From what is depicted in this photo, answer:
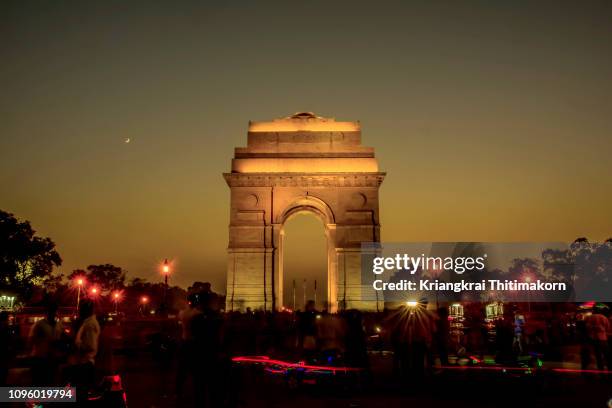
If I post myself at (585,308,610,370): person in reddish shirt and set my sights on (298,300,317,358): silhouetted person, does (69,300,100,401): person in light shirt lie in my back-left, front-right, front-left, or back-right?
front-left

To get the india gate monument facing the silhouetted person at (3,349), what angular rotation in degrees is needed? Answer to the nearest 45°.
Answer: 0° — it already faces them

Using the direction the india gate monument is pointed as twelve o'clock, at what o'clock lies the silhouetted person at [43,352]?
The silhouetted person is roughly at 12 o'clock from the india gate monument.

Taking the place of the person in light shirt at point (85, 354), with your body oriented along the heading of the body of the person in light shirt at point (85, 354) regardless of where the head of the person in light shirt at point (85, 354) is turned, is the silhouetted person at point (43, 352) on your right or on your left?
on your left

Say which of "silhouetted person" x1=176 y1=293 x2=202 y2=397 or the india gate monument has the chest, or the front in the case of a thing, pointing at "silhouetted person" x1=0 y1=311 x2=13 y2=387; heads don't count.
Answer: the india gate monument

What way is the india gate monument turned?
toward the camera

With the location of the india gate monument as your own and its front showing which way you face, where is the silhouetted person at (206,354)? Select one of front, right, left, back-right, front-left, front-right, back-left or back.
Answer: front

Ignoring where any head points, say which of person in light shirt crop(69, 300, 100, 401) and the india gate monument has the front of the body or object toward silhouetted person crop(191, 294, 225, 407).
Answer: the india gate monument

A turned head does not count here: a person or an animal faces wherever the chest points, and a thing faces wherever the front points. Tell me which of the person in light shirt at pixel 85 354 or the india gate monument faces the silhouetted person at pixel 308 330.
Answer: the india gate monument
